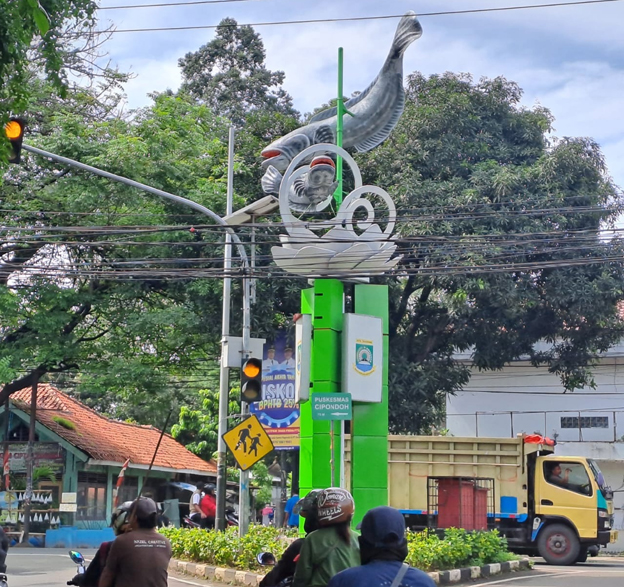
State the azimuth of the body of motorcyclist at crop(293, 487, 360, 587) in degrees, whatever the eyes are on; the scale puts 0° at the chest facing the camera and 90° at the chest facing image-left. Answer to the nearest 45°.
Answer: approximately 135°

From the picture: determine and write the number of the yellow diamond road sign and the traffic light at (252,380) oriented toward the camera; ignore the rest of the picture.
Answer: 2

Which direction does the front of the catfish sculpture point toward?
to the viewer's left

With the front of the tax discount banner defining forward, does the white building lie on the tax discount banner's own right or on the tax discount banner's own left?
on the tax discount banner's own left

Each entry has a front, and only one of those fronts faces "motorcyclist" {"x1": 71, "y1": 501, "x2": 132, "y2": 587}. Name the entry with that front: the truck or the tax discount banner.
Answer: the tax discount banner

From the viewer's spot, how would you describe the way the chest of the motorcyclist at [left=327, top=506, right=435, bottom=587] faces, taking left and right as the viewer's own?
facing away from the viewer

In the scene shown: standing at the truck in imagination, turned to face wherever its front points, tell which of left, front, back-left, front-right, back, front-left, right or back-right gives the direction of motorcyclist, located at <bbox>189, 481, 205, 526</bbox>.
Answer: back

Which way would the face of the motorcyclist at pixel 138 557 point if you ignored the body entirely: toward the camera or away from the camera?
away from the camera

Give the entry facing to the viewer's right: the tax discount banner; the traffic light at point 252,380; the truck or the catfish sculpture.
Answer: the truck

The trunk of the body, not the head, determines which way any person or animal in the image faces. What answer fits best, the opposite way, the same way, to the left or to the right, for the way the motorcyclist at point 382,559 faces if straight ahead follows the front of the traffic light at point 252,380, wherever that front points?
the opposite way

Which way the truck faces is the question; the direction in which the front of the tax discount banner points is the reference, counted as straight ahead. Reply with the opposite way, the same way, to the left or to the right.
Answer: to the left

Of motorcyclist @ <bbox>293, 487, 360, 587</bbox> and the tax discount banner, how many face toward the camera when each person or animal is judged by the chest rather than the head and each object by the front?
1

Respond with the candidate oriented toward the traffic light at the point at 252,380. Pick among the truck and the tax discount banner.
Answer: the tax discount banner
